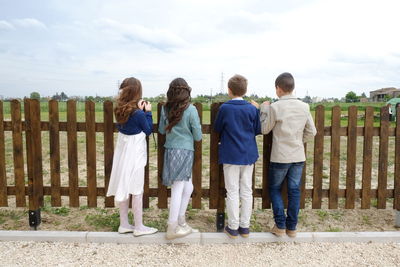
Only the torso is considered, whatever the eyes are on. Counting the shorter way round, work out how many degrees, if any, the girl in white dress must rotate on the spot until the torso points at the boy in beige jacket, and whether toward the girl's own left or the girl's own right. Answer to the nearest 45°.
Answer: approximately 45° to the girl's own right

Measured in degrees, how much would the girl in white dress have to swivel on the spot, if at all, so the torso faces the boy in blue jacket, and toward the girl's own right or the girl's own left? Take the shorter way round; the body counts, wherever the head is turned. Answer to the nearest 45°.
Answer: approximately 45° to the girl's own right

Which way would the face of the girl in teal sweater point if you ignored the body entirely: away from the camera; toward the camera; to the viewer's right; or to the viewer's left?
away from the camera

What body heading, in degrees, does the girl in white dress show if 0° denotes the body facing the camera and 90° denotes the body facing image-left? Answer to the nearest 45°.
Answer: approximately 225°
